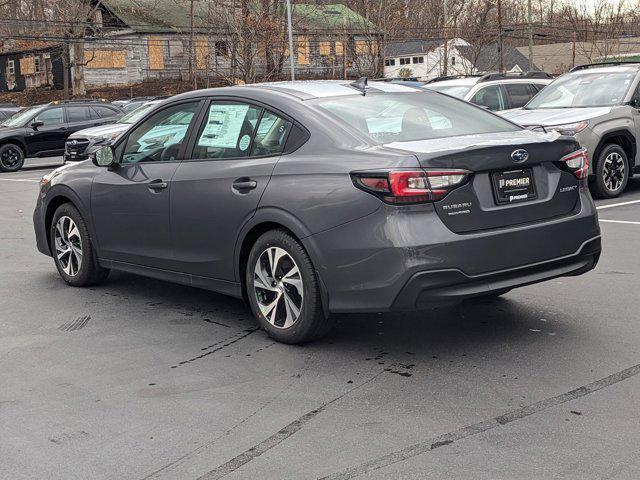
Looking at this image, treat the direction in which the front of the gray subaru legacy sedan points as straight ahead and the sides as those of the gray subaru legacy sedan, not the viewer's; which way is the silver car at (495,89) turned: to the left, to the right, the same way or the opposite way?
to the left

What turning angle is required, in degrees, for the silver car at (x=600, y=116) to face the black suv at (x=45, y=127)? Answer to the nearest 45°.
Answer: approximately 90° to its right

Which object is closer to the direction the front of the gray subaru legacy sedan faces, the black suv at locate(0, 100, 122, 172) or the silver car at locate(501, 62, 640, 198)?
the black suv

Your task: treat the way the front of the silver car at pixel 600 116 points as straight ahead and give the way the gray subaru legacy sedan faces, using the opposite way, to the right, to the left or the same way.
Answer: to the right

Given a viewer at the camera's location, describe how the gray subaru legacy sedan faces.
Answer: facing away from the viewer and to the left of the viewer

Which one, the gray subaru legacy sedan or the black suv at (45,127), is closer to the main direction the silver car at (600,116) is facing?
the gray subaru legacy sedan

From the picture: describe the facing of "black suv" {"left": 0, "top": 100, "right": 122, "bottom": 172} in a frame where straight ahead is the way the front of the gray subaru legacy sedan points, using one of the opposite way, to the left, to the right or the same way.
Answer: to the left

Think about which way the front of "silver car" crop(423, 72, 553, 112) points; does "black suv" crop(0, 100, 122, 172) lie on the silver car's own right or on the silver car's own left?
on the silver car's own right

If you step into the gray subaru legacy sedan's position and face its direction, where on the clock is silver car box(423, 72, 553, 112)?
The silver car is roughly at 2 o'clock from the gray subaru legacy sedan.
